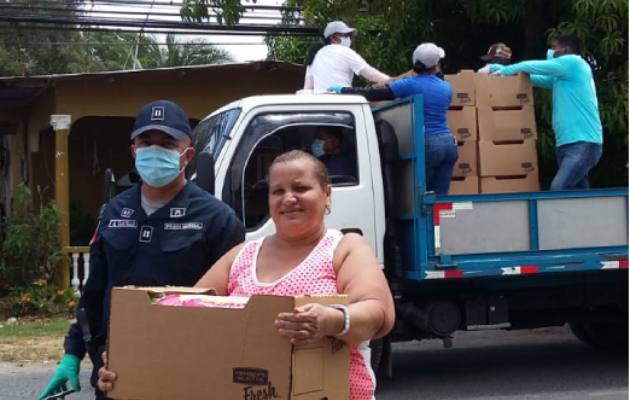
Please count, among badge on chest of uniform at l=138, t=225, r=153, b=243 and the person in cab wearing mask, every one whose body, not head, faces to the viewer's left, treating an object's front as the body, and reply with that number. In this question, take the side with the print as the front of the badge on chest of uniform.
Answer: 1

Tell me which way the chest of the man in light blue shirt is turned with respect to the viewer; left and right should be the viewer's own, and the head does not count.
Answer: facing to the left of the viewer

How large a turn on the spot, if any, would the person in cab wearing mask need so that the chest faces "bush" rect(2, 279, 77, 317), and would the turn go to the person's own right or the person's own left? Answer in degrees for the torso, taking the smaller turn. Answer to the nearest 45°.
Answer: approximately 45° to the person's own right

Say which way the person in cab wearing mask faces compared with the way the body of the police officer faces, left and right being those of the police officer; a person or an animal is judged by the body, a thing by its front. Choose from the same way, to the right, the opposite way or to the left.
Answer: to the right

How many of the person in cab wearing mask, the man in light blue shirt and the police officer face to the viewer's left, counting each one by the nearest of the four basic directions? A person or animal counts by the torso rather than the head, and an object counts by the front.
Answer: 2

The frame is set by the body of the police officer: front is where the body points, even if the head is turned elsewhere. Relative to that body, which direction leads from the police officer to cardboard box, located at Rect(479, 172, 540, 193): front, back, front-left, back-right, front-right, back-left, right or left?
back-left

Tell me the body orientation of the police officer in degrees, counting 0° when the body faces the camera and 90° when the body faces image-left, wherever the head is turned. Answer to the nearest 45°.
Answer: approximately 0°

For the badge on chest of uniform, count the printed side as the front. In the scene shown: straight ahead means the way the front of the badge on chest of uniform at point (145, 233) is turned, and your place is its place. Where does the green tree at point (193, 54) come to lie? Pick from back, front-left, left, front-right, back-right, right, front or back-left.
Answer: back

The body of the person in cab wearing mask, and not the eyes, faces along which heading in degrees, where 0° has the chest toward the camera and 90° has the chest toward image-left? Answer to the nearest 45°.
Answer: approximately 90°
